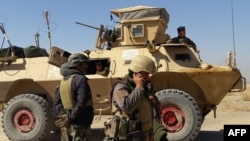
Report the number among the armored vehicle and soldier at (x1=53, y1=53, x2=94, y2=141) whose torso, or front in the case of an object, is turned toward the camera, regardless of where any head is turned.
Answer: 0

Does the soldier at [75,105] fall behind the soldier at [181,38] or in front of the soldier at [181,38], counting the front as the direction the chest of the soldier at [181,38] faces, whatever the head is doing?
in front

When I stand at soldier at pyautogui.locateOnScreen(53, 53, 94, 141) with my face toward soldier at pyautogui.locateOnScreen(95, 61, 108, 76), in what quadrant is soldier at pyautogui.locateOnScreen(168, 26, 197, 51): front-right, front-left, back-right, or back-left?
front-right

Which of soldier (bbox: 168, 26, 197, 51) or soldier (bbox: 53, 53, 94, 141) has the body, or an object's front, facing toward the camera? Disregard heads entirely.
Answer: soldier (bbox: 168, 26, 197, 51)

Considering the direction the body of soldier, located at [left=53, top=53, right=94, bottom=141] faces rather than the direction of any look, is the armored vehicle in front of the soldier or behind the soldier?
in front

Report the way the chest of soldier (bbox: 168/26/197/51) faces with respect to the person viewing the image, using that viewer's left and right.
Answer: facing the viewer

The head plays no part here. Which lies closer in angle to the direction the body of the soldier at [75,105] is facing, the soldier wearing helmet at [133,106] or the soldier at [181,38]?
the soldier

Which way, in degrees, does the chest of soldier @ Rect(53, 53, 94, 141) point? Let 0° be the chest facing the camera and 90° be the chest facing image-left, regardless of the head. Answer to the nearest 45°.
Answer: approximately 225°

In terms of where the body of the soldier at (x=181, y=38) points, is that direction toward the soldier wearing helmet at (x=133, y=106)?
yes
